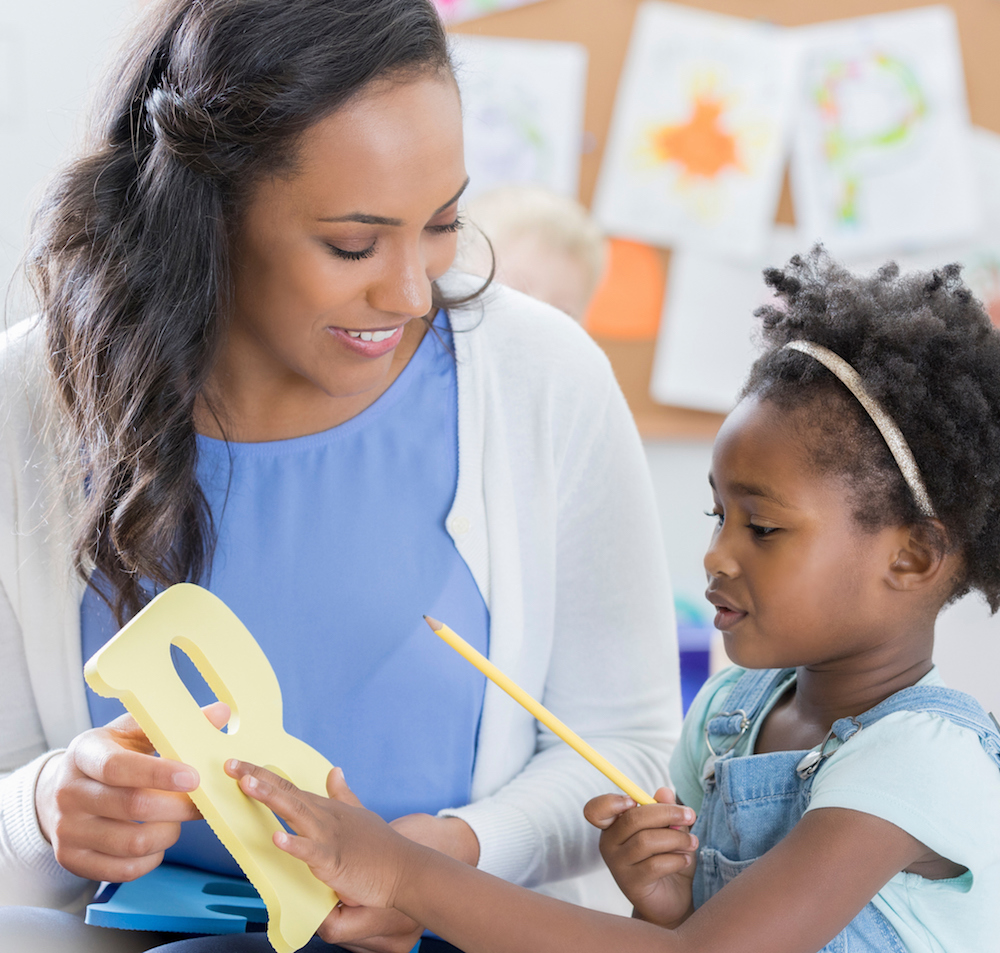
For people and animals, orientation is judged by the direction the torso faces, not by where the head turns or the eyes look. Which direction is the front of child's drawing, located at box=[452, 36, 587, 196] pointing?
toward the camera

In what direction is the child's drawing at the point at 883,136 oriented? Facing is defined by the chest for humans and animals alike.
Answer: toward the camera

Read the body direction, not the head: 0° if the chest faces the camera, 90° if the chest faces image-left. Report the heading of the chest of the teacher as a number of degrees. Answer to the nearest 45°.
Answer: approximately 0°

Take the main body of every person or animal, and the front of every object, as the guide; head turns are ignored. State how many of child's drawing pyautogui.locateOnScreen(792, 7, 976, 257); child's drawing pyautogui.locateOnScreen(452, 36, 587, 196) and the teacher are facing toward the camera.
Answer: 3

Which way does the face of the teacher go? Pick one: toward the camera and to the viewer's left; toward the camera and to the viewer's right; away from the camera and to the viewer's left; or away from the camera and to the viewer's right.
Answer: toward the camera and to the viewer's right

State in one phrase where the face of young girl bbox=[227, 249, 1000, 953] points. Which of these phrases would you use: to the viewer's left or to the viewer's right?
to the viewer's left

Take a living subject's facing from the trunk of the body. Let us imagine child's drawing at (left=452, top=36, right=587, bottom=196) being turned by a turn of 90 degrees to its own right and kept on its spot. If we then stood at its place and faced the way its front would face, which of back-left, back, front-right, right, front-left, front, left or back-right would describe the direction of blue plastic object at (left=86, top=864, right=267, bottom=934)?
left

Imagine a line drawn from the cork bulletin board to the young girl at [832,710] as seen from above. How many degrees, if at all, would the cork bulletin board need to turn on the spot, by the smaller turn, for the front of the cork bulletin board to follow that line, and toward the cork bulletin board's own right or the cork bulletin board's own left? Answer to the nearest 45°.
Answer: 0° — it already faces them

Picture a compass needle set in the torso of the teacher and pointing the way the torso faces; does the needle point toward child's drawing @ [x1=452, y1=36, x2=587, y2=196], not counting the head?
no
